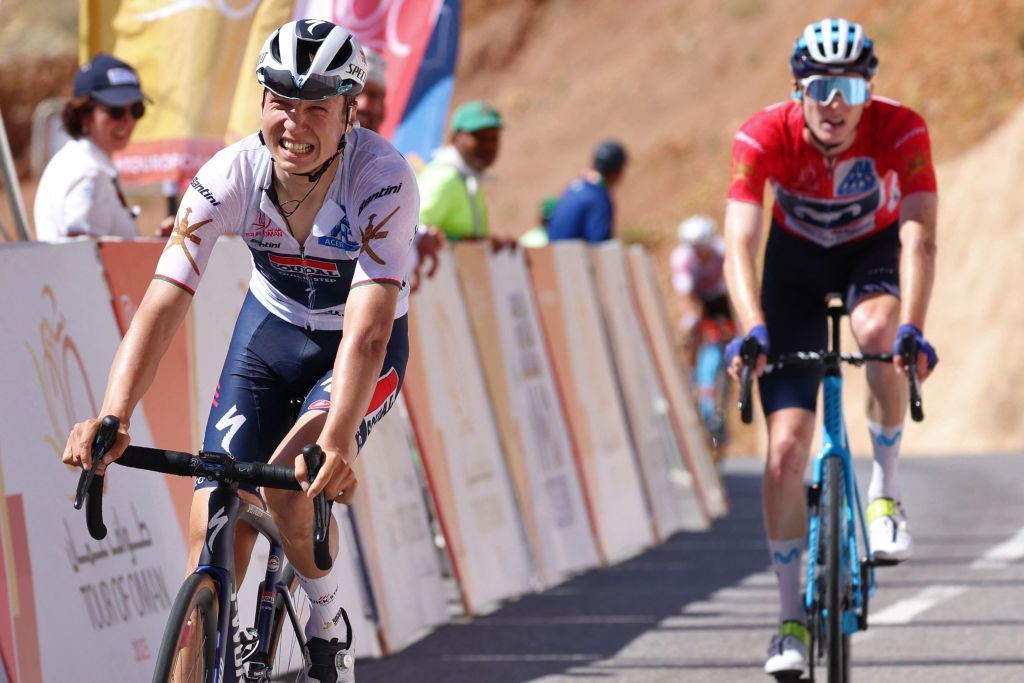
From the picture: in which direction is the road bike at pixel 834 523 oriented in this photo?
toward the camera

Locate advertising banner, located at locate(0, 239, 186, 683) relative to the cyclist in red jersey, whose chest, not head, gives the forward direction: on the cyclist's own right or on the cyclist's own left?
on the cyclist's own right

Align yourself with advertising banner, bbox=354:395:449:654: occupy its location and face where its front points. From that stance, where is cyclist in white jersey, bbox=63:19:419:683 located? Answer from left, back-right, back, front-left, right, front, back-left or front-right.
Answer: front-right

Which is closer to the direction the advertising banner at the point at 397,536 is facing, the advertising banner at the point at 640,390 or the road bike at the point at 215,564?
the road bike

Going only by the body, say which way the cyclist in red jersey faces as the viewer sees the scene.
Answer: toward the camera

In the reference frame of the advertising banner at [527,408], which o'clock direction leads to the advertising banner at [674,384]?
the advertising banner at [674,384] is roughly at 8 o'clock from the advertising banner at [527,408].

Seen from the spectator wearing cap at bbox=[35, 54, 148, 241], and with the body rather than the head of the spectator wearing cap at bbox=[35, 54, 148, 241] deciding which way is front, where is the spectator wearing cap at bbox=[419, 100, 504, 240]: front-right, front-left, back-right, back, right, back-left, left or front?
left

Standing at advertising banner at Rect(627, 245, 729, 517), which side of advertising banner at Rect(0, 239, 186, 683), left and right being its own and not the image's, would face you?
left

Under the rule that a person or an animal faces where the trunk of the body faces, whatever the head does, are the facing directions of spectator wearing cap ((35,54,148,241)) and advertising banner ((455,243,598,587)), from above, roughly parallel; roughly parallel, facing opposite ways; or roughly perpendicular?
roughly parallel

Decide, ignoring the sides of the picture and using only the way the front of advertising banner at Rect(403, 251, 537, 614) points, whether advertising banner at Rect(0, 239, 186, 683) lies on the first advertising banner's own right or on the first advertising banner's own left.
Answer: on the first advertising banner's own right

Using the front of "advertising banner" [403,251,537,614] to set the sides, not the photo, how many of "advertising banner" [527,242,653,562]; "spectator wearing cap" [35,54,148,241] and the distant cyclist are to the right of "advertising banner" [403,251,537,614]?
1

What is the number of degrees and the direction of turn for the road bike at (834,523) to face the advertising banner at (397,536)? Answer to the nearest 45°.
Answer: approximately 135° to its right

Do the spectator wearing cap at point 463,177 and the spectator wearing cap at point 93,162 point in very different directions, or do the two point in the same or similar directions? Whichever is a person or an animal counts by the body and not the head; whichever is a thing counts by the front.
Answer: same or similar directions

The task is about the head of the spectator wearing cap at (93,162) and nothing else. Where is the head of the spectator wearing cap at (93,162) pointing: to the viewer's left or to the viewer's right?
to the viewer's right

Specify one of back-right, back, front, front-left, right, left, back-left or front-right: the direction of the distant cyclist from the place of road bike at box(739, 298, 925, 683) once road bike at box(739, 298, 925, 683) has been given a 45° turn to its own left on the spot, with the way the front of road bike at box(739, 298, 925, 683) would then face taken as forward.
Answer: back-left
